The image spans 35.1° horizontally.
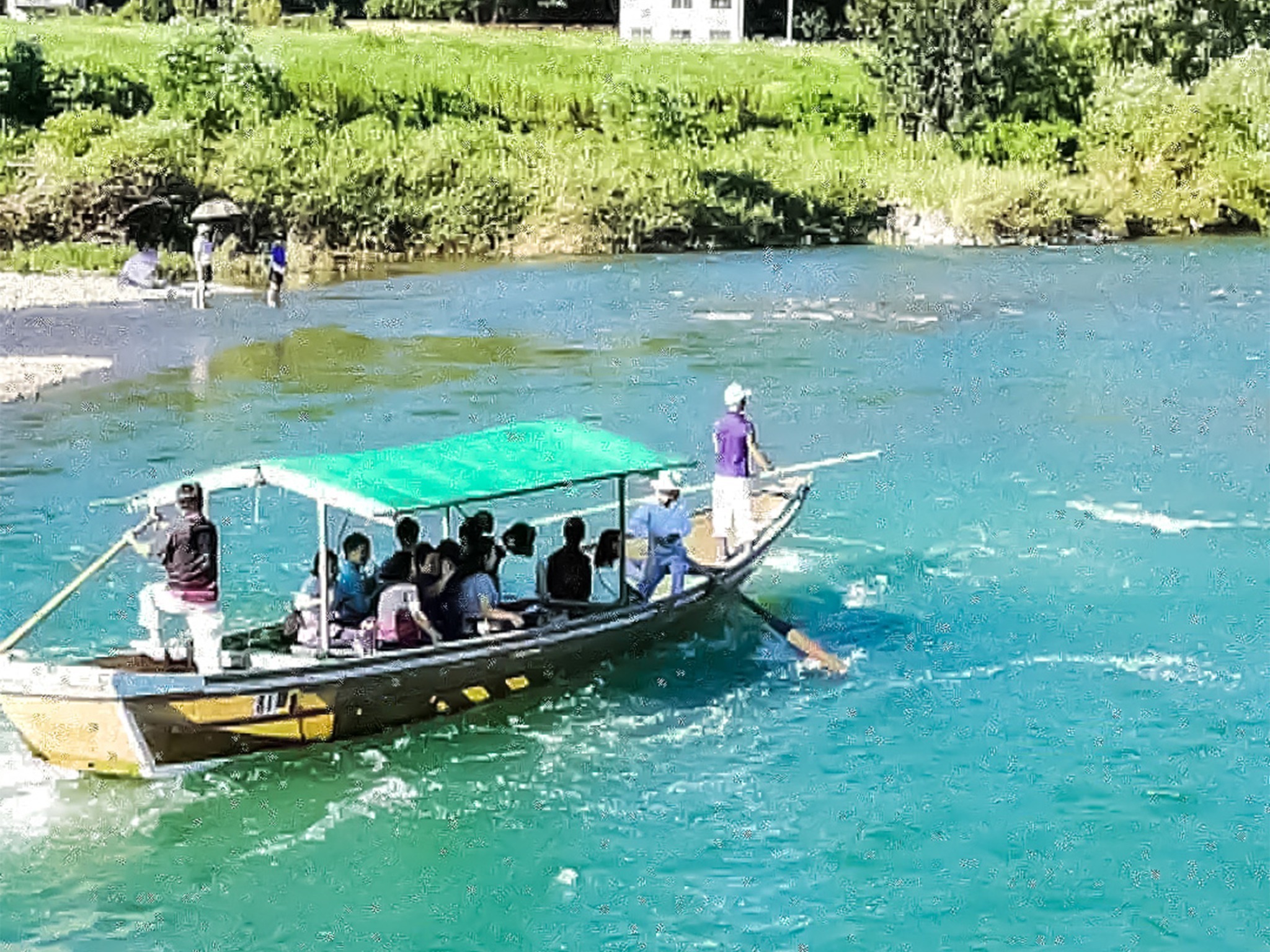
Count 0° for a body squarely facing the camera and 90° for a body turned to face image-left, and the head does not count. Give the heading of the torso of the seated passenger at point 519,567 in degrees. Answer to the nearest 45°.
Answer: approximately 180°

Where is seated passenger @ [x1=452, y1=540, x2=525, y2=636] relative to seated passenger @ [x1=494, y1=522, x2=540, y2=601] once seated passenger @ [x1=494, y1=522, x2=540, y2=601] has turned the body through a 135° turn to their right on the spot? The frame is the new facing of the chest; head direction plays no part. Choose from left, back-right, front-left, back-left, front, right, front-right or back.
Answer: front-right

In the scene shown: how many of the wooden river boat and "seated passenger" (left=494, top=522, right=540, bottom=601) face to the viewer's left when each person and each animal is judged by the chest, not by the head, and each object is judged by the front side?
0

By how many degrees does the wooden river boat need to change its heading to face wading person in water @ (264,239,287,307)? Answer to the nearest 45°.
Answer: approximately 45° to its left

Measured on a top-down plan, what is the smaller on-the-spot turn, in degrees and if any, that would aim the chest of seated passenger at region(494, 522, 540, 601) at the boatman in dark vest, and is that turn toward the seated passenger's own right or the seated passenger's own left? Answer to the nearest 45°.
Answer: approximately 135° to the seated passenger's own left

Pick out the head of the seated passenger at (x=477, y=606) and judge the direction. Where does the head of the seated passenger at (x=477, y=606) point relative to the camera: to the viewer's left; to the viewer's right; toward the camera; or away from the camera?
to the viewer's right

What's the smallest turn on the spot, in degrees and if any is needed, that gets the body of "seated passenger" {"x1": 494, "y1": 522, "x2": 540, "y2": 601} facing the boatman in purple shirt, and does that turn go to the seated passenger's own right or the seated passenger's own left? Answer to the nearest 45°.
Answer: approximately 90° to the seated passenger's own right

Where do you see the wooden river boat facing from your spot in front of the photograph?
facing away from the viewer and to the right of the viewer
